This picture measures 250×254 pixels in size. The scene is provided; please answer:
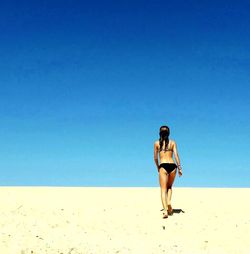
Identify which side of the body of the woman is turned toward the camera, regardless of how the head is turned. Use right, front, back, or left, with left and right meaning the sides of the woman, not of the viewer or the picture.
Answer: back
